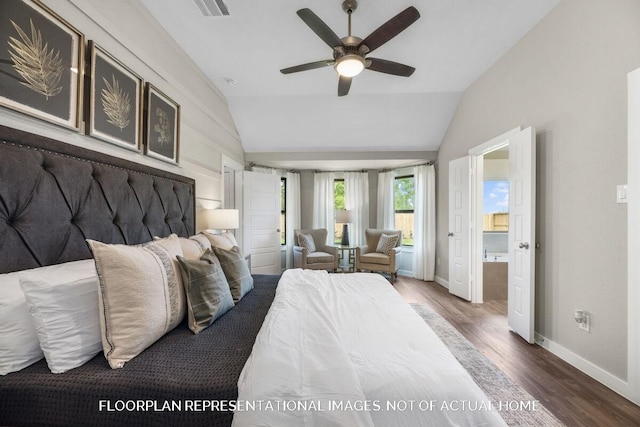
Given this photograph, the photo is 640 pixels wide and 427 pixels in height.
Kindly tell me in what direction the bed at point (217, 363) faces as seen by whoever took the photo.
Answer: facing to the right of the viewer

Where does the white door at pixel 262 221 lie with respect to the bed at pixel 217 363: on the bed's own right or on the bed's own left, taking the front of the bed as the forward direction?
on the bed's own left

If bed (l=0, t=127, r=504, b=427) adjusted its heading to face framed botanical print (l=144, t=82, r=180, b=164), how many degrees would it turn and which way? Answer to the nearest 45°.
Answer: approximately 135° to its left

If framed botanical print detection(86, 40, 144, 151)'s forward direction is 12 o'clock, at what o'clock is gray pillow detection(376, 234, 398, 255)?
The gray pillow is roughly at 10 o'clock from the framed botanical print.

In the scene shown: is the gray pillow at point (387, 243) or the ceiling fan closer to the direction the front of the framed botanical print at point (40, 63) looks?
the ceiling fan
